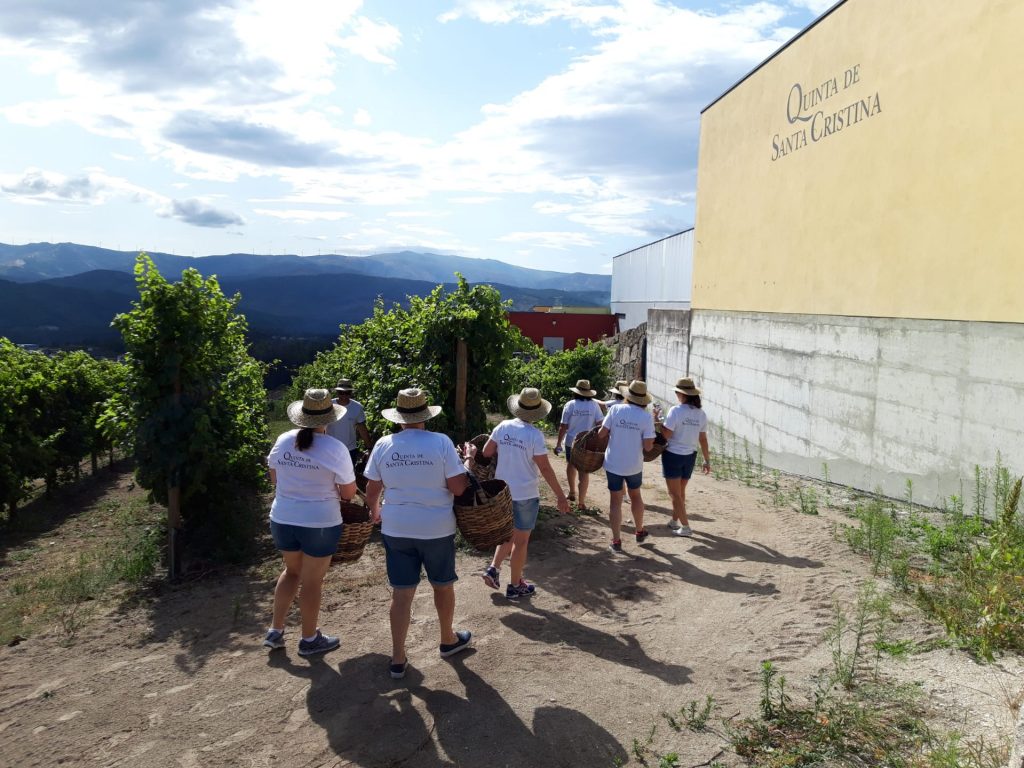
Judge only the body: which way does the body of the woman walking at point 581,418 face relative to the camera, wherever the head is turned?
away from the camera

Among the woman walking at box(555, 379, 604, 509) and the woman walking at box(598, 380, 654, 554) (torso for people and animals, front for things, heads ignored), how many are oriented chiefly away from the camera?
2

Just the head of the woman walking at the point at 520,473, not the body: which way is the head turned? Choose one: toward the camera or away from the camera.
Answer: away from the camera

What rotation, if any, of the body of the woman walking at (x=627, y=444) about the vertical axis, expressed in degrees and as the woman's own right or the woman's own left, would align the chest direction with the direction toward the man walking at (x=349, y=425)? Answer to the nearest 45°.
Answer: approximately 90° to the woman's own left

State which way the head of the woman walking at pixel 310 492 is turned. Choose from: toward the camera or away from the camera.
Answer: away from the camera

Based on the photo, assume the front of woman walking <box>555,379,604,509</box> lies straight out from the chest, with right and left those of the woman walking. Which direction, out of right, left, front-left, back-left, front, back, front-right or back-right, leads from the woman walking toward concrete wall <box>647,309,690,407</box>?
front

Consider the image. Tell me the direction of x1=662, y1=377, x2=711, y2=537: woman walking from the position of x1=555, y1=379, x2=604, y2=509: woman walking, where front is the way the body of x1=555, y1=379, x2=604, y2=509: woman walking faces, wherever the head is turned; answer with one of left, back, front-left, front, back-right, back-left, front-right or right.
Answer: back-right

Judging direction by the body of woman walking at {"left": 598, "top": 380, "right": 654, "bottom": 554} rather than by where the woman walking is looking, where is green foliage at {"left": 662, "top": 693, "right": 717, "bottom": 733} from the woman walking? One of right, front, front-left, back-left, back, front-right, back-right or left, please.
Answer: back

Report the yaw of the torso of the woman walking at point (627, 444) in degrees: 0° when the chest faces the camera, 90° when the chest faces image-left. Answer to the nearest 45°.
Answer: approximately 180°

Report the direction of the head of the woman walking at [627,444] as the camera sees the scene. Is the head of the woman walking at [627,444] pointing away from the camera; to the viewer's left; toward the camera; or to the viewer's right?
away from the camera
